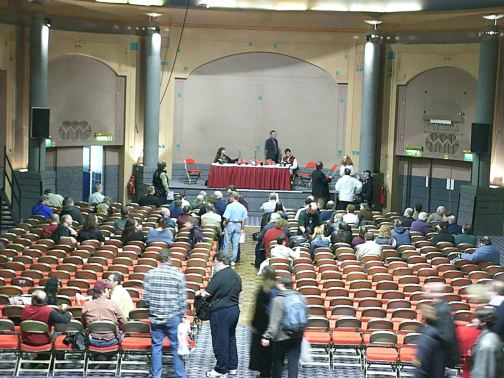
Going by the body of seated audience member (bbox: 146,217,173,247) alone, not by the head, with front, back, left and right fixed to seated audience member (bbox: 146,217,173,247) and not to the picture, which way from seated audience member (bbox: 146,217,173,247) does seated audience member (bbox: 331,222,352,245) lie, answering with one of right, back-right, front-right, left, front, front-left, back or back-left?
right

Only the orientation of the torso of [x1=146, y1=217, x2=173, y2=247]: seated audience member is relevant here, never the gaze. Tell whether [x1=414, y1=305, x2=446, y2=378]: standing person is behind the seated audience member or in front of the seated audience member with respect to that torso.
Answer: behind

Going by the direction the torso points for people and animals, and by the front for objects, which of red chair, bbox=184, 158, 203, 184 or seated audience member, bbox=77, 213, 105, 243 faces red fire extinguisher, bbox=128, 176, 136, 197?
the seated audience member

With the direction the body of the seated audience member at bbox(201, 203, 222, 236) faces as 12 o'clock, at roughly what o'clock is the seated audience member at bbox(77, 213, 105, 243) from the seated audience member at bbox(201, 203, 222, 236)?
the seated audience member at bbox(77, 213, 105, 243) is roughly at 8 o'clock from the seated audience member at bbox(201, 203, 222, 236).

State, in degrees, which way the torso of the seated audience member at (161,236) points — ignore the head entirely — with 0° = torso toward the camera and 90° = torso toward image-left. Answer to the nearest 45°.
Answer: approximately 180°

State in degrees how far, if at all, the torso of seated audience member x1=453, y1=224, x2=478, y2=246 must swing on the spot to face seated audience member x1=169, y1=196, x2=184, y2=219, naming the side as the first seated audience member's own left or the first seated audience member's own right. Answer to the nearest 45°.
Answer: approximately 90° to the first seated audience member's own left

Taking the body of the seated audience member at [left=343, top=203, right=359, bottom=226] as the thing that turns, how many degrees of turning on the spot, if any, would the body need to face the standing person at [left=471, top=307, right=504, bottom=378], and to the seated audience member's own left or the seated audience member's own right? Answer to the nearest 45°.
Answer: approximately 180°

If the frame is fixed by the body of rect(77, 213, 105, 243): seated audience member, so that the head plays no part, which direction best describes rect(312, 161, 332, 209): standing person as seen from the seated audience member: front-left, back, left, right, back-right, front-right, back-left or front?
front-right

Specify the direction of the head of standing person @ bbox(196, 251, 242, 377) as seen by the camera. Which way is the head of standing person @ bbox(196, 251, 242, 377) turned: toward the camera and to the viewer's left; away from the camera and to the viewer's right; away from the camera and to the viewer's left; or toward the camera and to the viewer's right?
away from the camera and to the viewer's left

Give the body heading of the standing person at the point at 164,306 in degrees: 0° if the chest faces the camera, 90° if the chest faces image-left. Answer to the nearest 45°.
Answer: approximately 180°

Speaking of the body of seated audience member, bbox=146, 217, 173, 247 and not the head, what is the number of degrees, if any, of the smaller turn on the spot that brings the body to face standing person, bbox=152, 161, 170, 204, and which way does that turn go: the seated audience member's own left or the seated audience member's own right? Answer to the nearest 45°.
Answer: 0° — they already face them

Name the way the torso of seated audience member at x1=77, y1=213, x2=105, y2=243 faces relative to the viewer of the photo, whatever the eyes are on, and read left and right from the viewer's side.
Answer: facing away from the viewer

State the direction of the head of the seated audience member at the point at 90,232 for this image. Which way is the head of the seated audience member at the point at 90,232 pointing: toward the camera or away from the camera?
away from the camera

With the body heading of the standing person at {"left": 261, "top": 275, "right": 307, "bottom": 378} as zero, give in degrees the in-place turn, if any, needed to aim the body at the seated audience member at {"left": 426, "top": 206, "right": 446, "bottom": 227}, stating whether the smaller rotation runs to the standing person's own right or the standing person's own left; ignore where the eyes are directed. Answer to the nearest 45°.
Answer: approximately 45° to the standing person's own right

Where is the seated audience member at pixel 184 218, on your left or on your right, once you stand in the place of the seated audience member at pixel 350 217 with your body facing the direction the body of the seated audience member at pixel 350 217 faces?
on your left

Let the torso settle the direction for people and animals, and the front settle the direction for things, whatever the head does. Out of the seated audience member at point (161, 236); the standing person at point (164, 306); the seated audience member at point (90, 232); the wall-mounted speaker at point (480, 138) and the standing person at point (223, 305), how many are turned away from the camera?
3

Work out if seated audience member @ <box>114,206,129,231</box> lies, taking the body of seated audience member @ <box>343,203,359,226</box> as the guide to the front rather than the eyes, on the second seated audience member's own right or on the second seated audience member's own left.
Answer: on the second seated audience member's own left

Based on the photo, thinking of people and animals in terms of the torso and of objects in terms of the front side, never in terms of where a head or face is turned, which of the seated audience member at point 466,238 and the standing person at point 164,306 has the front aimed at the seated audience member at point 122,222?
the standing person
